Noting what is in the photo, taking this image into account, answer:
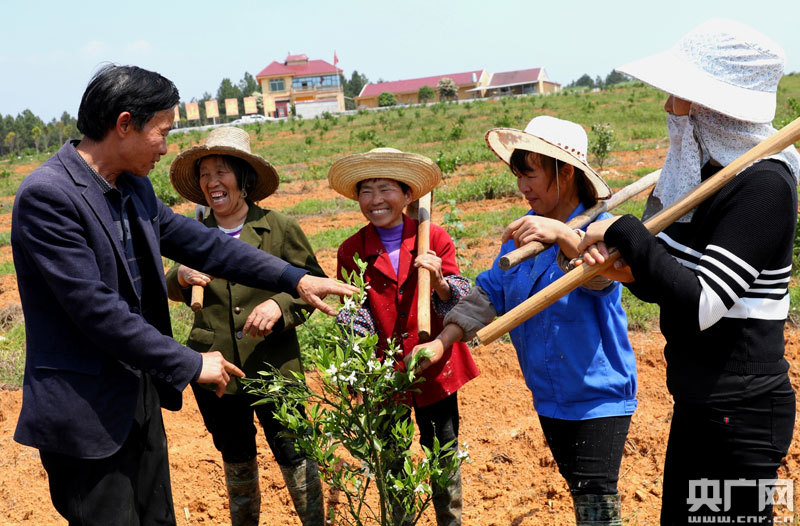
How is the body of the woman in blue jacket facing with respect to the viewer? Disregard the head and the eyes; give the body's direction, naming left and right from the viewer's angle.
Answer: facing the viewer and to the left of the viewer

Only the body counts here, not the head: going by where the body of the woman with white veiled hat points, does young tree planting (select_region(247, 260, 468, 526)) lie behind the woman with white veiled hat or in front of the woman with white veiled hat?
in front

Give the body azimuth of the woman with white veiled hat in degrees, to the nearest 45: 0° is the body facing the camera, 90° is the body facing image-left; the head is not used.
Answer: approximately 90°

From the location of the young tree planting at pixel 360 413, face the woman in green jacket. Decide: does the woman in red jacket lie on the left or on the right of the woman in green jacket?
right

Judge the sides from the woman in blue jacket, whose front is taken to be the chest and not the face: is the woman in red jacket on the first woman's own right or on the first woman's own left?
on the first woman's own right

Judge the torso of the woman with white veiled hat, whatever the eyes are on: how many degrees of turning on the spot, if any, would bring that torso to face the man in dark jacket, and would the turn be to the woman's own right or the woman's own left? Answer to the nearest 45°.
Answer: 0° — they already face them

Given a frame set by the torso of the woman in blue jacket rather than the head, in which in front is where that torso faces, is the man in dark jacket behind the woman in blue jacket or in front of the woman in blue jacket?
in front

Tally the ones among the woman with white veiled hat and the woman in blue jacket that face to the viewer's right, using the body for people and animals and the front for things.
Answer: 0

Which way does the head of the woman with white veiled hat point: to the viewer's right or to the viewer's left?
to the viewer's left

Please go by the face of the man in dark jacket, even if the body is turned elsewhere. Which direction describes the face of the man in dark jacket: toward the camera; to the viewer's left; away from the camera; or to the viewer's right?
to the viewer's right
